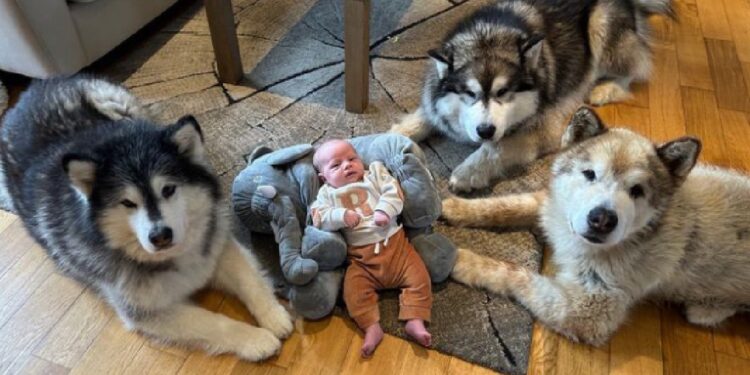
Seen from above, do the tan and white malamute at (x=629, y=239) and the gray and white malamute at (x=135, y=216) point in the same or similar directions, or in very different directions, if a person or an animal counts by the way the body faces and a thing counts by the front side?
very different directions

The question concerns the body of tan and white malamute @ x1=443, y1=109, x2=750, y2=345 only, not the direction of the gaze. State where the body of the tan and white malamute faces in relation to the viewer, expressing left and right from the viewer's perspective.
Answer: facing to the left of the viewer

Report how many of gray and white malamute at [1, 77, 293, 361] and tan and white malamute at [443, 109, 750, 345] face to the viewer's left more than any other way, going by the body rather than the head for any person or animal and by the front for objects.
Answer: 1

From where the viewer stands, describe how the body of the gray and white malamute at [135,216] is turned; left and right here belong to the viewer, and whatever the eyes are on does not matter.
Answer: facing the viewer and to the right of the viewer

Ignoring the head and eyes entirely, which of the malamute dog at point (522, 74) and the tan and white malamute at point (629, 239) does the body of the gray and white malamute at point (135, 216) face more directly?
the tan and white malamute

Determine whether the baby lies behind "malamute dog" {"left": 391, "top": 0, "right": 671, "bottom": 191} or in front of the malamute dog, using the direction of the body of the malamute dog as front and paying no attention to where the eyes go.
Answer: in front

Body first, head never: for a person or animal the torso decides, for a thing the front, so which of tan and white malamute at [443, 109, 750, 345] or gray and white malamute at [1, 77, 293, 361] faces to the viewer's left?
tan and white malamute at [443, 109, 750, 345]

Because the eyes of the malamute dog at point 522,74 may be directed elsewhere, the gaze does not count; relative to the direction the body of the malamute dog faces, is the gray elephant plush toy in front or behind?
in front

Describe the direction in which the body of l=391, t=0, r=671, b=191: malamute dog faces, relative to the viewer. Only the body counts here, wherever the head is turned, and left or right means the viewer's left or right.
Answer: facing the viewer and to the left of the viewer
